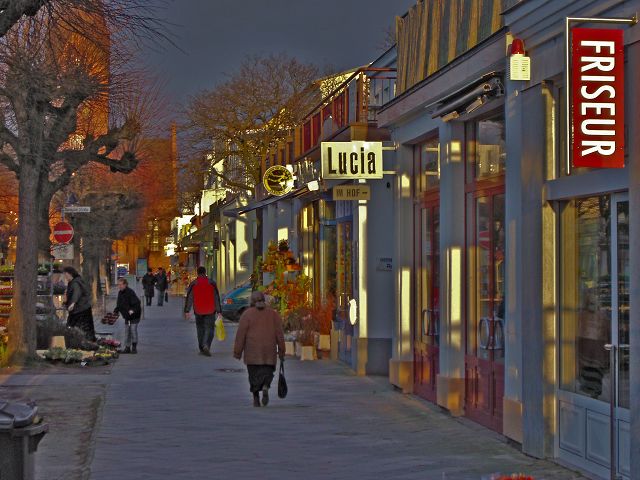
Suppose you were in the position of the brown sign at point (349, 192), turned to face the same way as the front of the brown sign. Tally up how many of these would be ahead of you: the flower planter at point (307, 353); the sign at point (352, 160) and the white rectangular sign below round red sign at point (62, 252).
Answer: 1

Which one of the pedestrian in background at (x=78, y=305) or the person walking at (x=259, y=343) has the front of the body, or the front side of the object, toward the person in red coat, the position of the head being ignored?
the person walking

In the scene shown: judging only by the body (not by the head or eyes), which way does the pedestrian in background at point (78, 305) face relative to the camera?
to the viewer's left

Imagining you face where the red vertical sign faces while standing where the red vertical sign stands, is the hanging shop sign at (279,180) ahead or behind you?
behind

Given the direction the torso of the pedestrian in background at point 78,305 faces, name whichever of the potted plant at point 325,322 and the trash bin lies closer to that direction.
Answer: the trash bin

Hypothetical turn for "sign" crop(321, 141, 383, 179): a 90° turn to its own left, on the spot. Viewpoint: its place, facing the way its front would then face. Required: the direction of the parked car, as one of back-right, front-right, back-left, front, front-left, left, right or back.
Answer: left

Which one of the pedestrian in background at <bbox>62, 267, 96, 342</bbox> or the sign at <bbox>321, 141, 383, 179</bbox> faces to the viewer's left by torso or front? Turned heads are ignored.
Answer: the pedestrian in background

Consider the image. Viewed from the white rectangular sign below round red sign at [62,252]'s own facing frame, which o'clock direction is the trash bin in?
The trash bin is roughly at 12 o'clock from the white rectangular sign below round red sign.

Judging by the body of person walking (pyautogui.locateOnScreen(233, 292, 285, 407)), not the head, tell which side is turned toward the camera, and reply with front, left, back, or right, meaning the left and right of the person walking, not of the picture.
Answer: back

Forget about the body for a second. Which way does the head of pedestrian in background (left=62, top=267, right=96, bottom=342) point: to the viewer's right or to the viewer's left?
to the viewer's left
